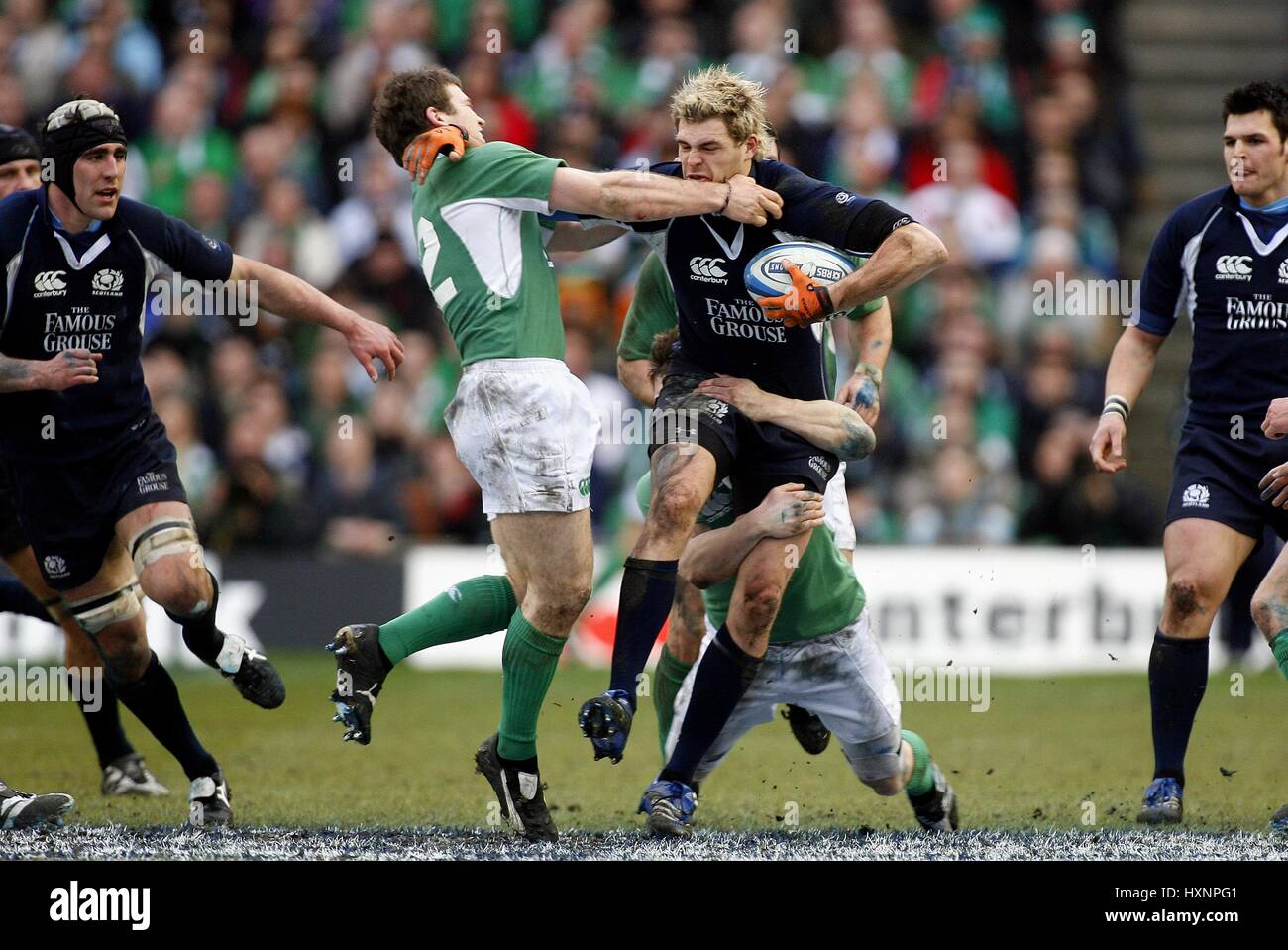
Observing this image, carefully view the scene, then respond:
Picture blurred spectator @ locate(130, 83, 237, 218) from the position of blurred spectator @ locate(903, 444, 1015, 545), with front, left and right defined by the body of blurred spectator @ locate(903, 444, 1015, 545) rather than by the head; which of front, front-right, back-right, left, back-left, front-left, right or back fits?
right

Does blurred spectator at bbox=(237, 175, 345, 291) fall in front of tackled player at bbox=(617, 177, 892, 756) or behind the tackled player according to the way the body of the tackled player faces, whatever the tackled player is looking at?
behind

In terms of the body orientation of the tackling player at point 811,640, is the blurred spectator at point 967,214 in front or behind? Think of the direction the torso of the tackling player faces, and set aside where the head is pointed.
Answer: behind

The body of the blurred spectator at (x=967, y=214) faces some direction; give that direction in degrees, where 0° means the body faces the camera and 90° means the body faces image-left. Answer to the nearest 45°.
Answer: approximately 0°

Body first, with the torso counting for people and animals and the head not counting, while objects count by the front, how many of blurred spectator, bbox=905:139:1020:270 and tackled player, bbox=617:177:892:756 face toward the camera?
2
